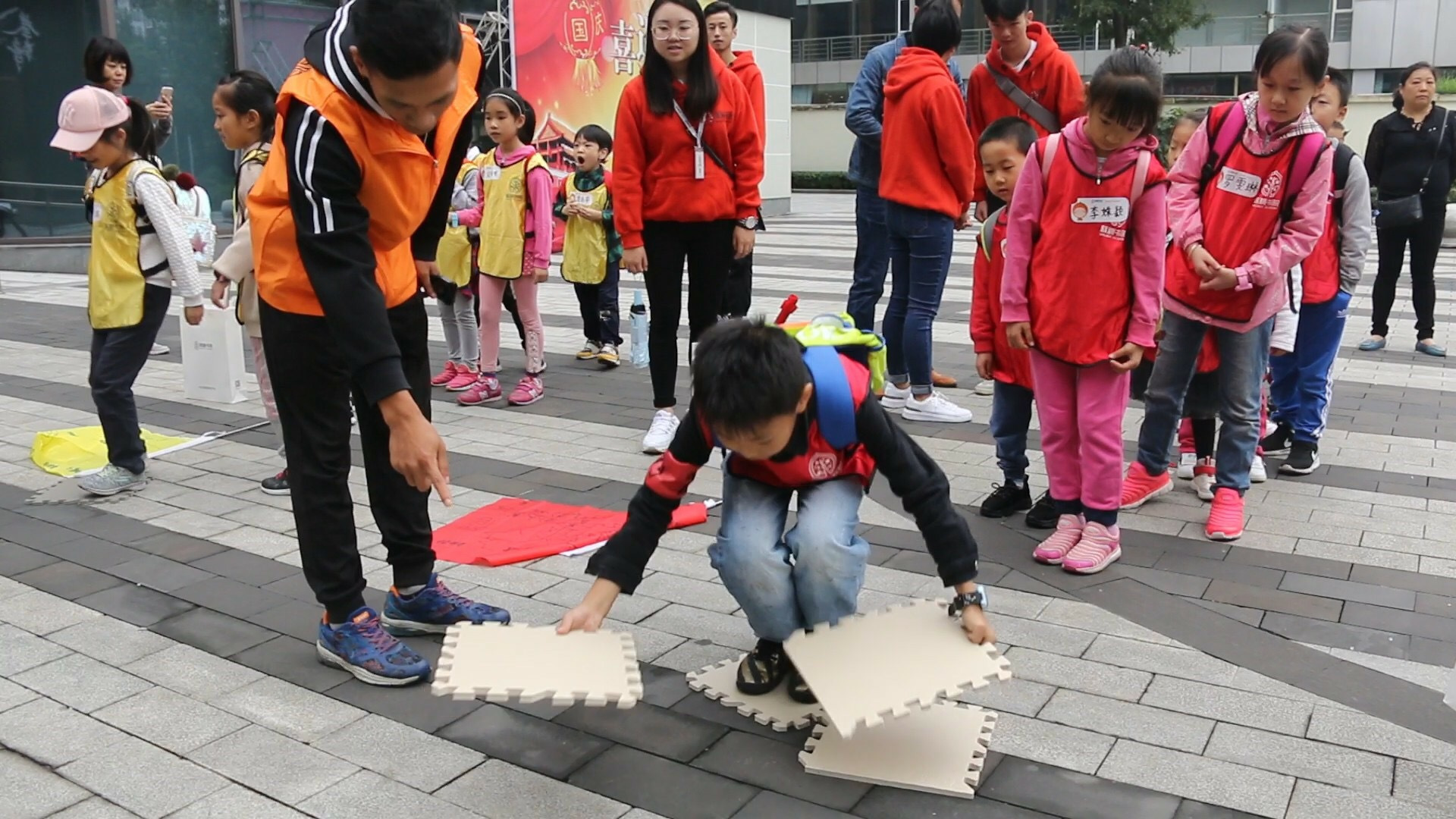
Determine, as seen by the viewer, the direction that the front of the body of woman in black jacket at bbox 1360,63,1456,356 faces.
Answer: toward the camera

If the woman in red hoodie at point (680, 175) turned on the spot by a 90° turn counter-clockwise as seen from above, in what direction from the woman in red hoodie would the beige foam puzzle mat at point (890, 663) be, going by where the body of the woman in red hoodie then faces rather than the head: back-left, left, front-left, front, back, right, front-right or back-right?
right

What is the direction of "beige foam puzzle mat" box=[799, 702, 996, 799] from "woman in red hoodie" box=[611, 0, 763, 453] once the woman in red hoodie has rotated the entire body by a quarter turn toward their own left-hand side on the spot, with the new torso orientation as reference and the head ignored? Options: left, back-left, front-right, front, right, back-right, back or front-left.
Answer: right

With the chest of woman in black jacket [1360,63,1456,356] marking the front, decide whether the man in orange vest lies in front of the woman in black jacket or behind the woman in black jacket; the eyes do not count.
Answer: in front

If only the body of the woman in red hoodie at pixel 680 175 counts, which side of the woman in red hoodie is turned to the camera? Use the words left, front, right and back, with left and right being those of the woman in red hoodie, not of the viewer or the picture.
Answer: front

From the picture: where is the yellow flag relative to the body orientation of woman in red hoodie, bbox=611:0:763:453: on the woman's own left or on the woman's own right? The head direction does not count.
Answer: on the woman's own right

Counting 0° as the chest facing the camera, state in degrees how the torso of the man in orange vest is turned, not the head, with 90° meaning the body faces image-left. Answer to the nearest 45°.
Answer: approximately 315°

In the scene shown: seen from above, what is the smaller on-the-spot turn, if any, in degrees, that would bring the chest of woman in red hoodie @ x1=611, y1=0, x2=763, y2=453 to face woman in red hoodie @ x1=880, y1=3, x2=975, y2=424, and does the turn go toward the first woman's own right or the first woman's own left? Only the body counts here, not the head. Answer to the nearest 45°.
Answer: approximately 135° to the first woman's own left

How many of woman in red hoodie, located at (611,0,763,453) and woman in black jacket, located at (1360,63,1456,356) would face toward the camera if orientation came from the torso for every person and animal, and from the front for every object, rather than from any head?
2

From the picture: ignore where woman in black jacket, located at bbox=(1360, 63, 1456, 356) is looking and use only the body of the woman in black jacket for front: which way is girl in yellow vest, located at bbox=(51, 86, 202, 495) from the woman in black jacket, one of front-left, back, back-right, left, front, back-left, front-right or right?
front-right

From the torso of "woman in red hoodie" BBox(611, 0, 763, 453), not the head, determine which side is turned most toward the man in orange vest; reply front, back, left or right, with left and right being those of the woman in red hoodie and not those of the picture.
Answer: front
